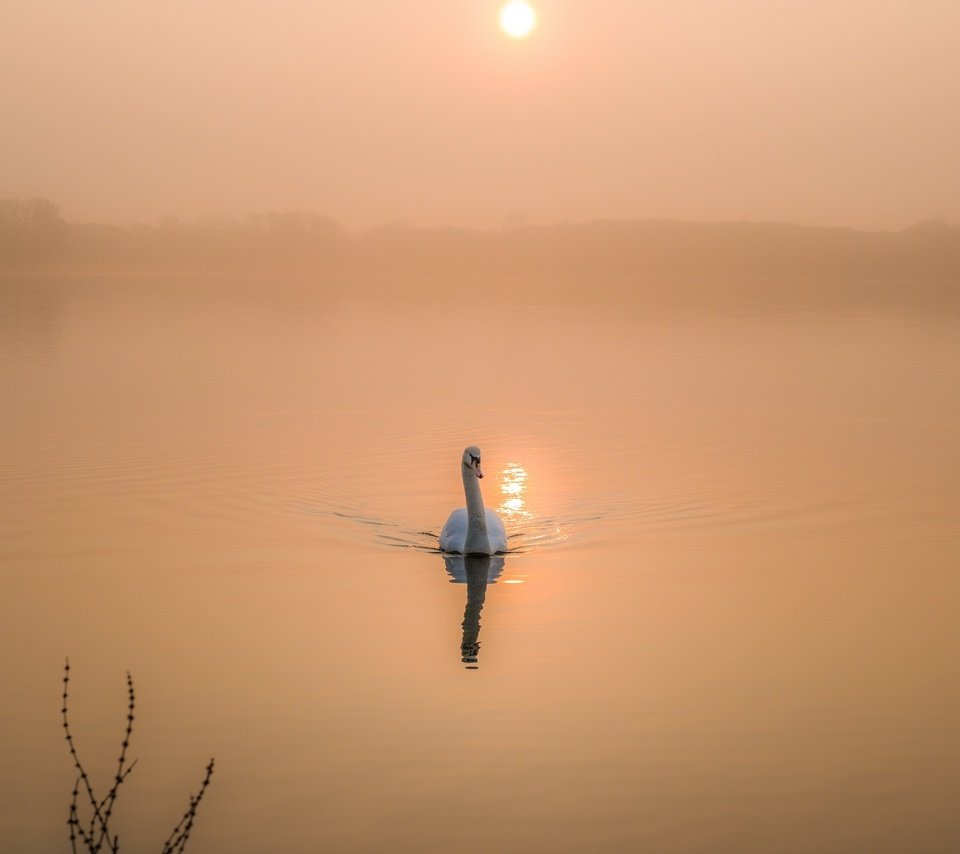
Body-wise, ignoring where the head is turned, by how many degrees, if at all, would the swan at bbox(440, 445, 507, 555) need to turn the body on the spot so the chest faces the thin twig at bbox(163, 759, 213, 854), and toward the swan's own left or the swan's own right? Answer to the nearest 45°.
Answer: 0° — it already faces it

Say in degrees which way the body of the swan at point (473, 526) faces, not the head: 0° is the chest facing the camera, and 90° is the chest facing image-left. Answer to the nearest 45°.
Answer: approximately 0°
